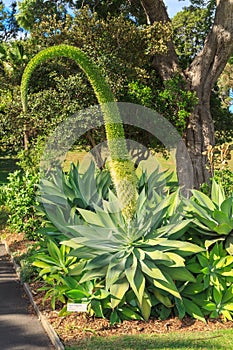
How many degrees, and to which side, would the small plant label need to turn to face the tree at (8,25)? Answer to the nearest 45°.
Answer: approximately 180°

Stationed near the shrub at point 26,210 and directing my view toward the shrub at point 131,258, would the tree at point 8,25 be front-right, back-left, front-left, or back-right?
back-left

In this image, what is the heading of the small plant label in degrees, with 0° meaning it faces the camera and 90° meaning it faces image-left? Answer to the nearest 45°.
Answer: approximately 0°

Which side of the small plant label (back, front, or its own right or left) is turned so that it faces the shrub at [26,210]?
back

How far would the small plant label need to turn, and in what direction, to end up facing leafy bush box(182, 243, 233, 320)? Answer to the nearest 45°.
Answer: approximately 90° to its left

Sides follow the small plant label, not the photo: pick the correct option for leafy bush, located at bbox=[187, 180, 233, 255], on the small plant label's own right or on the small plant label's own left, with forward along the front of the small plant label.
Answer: on the small plant label's own left
